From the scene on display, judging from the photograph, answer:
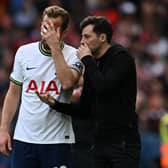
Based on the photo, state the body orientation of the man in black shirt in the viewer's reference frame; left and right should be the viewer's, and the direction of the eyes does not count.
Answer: facing the viewer and to the left of the viewer

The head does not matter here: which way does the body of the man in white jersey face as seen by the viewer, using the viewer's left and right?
facing the viewer

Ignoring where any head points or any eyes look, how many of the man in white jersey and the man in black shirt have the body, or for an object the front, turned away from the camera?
0

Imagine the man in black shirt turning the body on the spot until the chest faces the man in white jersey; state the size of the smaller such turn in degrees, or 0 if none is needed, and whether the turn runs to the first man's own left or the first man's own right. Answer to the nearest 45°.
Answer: approximately 45° to the first man's own right

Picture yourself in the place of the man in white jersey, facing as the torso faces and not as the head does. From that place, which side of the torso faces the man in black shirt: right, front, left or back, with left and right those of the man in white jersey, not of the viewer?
left
